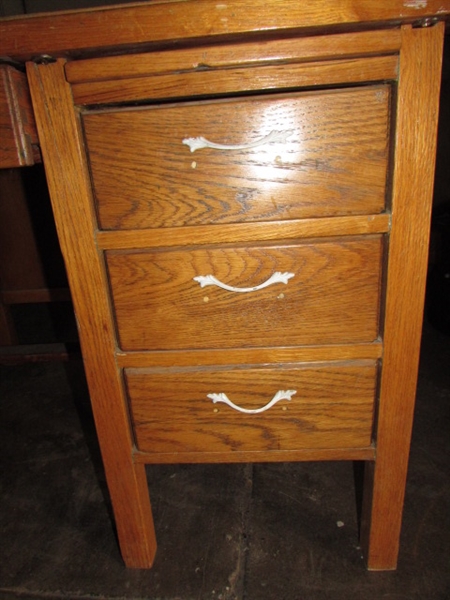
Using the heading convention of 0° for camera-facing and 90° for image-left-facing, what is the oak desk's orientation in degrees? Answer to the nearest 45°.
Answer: approximately 0°
